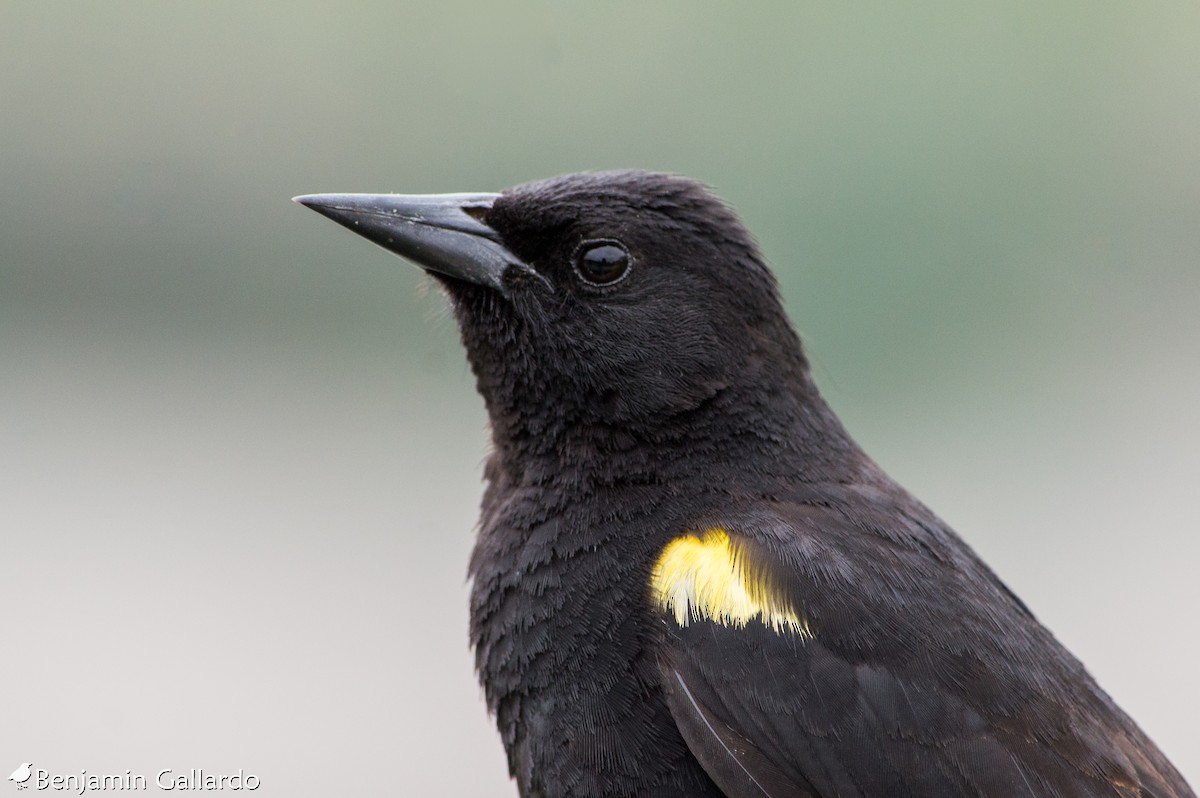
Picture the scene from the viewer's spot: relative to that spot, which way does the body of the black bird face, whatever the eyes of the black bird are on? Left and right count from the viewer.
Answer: facing to the left of the viewer
